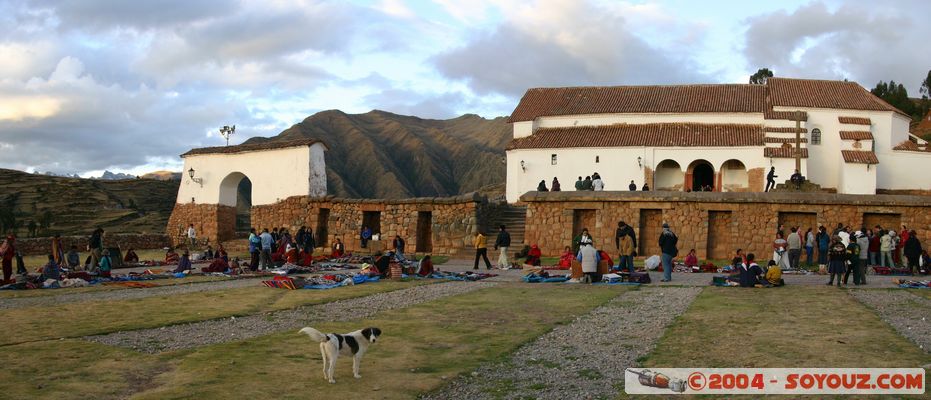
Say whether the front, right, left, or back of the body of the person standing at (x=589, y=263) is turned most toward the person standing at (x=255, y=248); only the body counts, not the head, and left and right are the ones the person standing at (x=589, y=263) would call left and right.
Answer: left

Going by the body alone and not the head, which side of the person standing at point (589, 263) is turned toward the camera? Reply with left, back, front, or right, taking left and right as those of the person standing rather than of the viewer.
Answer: back
